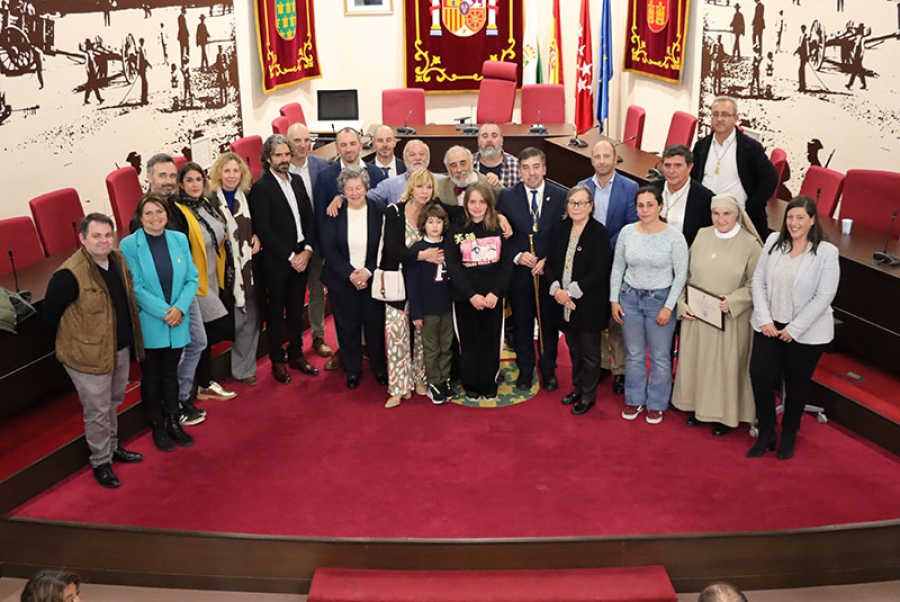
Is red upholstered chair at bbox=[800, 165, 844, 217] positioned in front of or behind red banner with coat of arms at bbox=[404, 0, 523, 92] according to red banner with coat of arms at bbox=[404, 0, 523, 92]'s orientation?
in front

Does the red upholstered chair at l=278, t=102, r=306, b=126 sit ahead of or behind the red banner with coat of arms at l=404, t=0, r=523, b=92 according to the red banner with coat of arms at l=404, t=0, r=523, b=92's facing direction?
ahead

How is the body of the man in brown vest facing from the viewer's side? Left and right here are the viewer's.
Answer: facing the viewer and to the right of the viewer

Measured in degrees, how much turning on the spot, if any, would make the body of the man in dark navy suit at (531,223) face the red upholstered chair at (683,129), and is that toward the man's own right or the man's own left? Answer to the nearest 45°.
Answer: approximately 180°

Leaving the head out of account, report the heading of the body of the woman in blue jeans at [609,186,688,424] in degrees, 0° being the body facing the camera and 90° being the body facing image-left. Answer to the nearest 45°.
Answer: approximately 0°

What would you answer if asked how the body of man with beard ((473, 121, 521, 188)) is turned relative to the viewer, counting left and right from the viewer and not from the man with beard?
facing the viewer

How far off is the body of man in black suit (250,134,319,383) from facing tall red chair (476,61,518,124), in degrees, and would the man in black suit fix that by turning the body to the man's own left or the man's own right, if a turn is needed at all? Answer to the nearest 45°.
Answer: approximately 90° to the man's own left

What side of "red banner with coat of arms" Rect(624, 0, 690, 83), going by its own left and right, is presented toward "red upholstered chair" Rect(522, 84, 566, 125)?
right

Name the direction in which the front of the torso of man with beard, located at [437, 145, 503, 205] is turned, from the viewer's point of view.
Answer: toward the camera

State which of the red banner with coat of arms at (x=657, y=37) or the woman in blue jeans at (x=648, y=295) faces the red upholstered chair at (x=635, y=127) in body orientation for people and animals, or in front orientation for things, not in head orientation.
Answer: the red banner with coat of arms

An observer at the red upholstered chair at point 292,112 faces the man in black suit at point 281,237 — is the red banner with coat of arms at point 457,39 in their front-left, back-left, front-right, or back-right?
back-left
